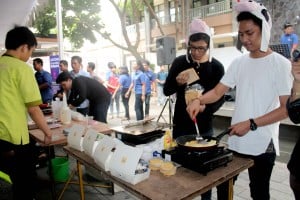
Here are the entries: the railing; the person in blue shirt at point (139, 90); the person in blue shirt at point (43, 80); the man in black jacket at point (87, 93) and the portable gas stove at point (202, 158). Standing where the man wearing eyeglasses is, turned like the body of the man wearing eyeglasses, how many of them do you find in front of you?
1

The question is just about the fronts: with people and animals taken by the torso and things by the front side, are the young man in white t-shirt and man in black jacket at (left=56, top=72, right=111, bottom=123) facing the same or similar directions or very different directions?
same or similar directions

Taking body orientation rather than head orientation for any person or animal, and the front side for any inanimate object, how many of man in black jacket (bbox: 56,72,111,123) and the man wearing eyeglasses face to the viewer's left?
1

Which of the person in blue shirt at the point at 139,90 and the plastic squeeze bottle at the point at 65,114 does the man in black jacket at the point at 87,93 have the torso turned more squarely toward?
the plastic squeeze bottle

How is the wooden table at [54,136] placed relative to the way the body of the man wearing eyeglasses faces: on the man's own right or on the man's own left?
on the man's own right

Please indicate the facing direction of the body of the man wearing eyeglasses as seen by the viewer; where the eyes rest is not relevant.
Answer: toward the camera

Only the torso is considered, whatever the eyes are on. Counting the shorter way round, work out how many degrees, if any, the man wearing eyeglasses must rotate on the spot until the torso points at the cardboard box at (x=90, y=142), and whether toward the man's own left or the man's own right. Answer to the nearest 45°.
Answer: approximately 45° to the man's own right

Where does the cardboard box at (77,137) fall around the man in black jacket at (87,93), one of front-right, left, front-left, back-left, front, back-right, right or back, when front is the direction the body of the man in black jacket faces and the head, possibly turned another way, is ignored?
left

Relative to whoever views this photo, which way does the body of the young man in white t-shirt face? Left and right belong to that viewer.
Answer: facing the viewer and to the left of the viewer

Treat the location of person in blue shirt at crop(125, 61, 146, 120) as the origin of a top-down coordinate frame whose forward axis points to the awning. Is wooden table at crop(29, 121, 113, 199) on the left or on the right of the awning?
left

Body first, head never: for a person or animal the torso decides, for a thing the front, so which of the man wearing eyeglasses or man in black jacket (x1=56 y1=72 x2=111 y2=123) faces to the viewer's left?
the man in black jacket

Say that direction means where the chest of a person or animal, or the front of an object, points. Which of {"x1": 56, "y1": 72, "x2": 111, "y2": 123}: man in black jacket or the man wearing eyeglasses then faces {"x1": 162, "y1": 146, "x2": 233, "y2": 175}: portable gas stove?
the man wearing eyeglasses

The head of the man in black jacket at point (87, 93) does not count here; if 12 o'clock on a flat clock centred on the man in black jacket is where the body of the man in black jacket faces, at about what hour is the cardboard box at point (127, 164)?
The cardboard box is roughly at 9 o'clock from the man in black jacket.

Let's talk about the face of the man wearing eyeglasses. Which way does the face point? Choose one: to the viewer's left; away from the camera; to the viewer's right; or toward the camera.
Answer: toward the camera

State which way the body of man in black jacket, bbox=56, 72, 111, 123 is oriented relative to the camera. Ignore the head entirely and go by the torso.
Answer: to the viewer's left
